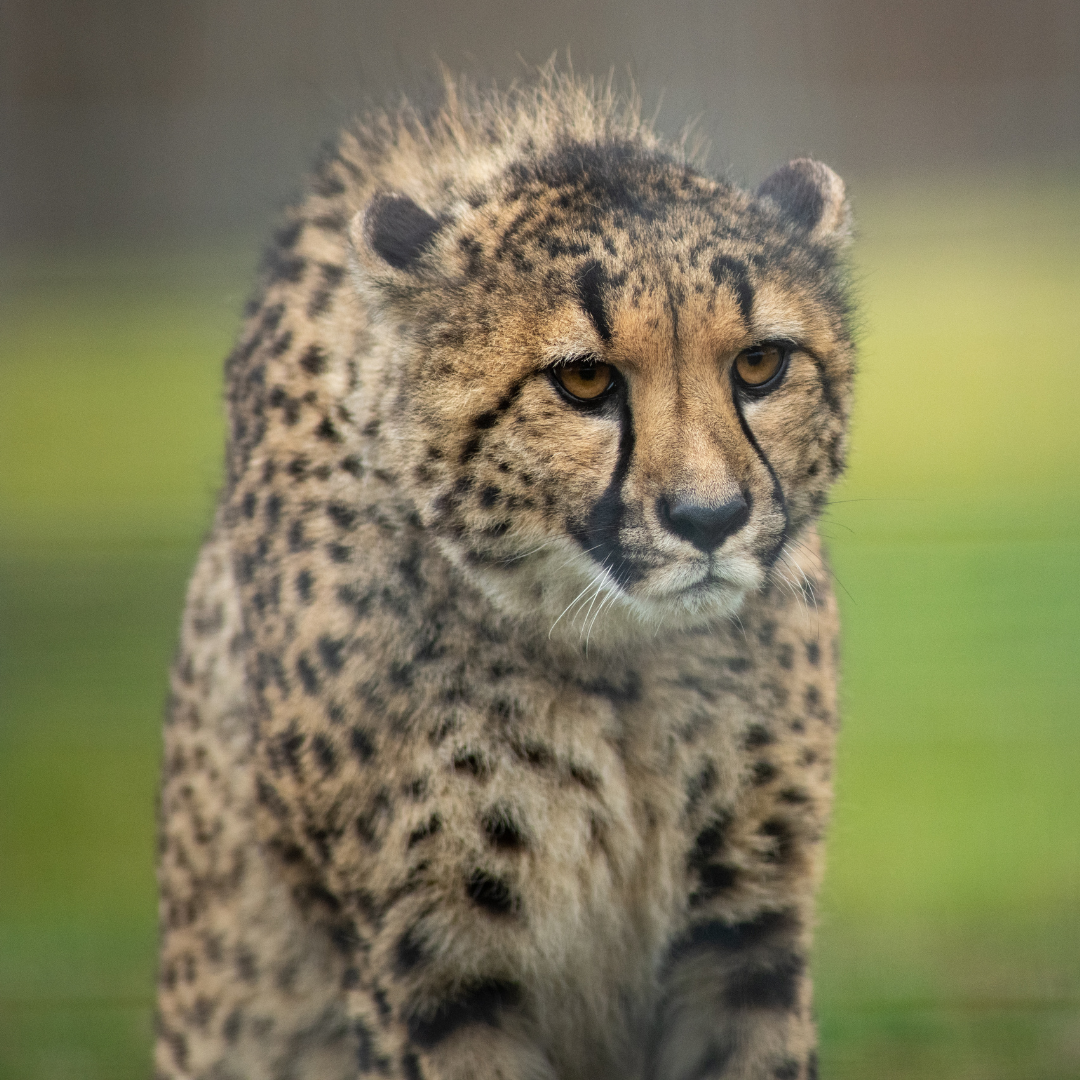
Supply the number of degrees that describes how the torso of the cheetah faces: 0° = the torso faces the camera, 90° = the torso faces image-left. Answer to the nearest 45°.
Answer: approximately 315°
